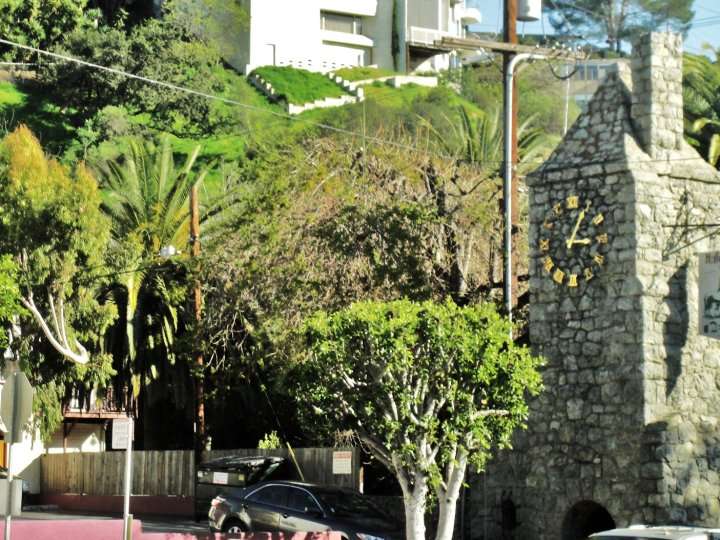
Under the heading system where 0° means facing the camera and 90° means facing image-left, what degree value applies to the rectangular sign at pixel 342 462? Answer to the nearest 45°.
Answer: approximately 0°

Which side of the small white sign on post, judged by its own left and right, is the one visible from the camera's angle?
front

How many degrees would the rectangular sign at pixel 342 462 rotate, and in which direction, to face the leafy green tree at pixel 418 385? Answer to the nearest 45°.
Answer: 0° — it already faces it

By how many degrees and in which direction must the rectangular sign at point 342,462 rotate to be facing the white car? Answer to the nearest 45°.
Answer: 0° — it already faces it

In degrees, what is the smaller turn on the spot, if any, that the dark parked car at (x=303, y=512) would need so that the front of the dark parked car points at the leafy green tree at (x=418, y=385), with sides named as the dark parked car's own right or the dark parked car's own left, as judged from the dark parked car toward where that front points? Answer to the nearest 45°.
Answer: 0° — it already faces it

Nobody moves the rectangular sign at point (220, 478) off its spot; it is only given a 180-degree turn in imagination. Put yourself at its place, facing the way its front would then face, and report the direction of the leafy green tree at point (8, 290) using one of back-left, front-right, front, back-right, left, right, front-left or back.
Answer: left

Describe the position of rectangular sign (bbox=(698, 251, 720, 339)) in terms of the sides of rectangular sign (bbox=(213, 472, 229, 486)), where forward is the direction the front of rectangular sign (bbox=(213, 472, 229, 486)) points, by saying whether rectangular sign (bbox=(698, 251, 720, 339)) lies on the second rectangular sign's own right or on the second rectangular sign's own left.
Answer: on the second rectangular sign's own left

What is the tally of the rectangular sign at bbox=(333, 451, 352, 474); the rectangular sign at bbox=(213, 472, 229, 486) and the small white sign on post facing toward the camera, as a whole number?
3

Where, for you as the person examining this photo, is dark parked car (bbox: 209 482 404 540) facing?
facing the viewer and to the right of the viewer

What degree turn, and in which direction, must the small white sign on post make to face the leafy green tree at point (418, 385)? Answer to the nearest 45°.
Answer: approximately 90° to its left

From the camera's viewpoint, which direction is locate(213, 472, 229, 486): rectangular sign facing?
toward the camera

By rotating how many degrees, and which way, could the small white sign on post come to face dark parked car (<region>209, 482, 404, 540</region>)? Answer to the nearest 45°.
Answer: approximately 135° to its left

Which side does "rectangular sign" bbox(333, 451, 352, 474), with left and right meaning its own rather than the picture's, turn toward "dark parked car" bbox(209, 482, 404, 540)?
front
